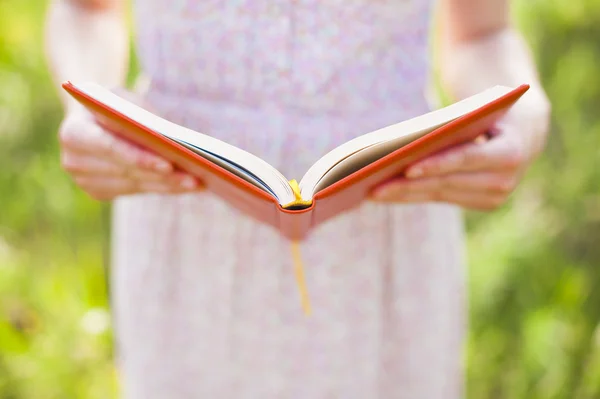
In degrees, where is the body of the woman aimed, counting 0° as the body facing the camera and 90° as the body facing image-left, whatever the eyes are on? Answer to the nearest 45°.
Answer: approximately 0°
